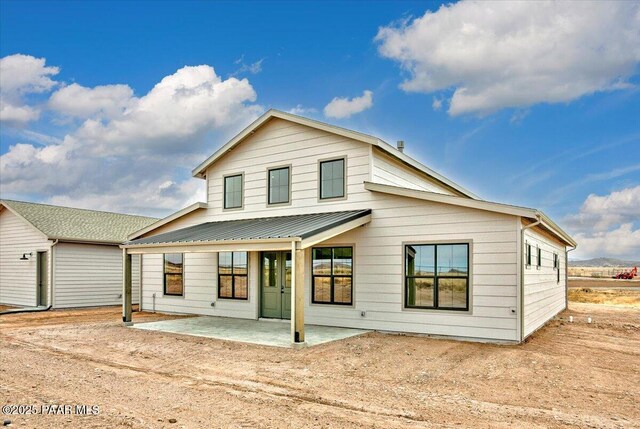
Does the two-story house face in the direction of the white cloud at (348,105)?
no

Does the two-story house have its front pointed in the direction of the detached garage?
no

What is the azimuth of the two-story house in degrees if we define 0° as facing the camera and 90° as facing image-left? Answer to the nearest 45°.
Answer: approximately 45°

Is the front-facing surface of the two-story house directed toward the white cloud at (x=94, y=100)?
no
